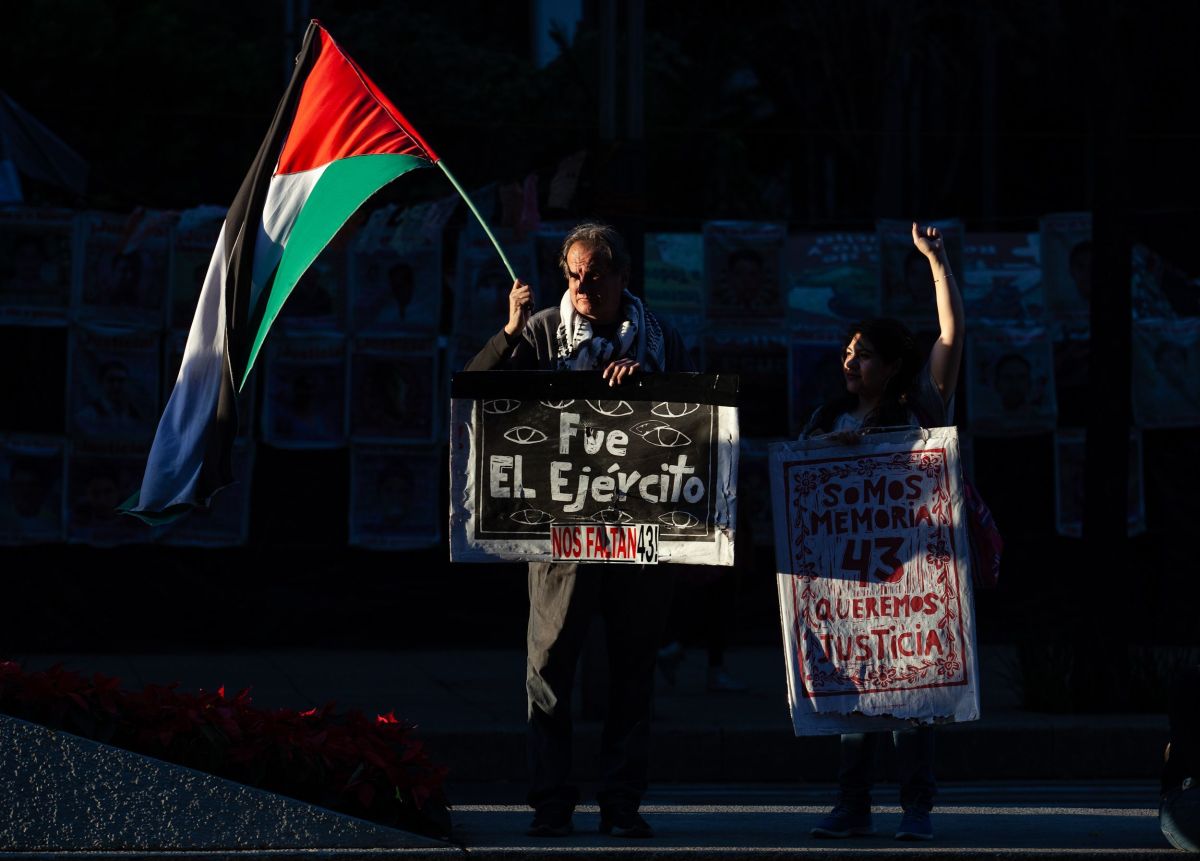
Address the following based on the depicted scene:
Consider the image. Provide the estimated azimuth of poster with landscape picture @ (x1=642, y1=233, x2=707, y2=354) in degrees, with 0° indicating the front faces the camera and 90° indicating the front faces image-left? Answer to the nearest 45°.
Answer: approximately 0°

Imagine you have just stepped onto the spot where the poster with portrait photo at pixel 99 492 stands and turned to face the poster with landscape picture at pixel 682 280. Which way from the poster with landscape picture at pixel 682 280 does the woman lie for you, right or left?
right

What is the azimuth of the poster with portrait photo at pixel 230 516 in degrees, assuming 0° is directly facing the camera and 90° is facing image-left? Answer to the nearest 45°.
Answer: approximately 0°

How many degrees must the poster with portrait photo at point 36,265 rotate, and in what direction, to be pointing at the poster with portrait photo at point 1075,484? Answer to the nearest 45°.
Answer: approximately 90° to its left

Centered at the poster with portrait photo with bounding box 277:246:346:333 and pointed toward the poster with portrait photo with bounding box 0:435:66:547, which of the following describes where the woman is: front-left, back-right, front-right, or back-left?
back-left

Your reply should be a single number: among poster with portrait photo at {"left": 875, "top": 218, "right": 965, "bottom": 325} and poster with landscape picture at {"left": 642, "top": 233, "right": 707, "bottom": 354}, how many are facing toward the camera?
2

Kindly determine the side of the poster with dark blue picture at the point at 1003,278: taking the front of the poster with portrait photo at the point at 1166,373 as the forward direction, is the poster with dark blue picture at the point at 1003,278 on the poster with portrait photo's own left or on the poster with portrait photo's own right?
on the poster with portrait photo's own right

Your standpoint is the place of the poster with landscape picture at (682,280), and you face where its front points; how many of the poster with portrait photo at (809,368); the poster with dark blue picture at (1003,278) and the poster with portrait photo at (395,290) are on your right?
1

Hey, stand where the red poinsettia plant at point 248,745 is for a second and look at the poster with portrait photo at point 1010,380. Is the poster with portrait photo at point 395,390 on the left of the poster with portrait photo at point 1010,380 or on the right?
left

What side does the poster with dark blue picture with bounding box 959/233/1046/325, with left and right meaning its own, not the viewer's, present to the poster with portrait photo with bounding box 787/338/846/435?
right

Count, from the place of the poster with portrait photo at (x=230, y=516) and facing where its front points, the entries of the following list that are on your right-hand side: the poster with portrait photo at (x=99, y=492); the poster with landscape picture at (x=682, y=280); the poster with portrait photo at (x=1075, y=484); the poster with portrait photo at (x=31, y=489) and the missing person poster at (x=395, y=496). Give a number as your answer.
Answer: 2
